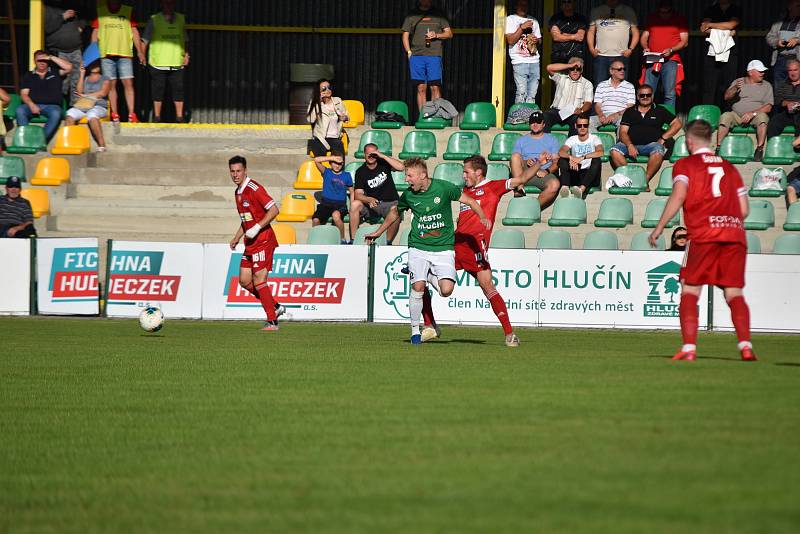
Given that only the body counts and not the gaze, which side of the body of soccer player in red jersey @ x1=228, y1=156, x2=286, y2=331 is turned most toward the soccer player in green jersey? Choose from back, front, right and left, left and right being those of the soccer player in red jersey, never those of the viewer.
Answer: left

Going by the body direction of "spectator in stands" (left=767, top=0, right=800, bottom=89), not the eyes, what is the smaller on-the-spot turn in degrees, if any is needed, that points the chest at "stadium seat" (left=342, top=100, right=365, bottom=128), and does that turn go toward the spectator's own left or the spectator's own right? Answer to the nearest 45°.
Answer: approximately 90° to the spectator's own right

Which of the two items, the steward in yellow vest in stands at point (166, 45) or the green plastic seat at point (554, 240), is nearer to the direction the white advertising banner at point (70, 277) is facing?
the green plastic seat

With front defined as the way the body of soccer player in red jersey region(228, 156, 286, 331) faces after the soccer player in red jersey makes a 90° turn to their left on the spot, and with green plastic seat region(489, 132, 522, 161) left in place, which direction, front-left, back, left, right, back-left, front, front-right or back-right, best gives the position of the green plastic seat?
left

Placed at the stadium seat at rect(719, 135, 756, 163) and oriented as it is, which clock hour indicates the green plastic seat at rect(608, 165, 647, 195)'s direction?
The green plastic seat is roughly at 2 o'clock from the stadium seat.

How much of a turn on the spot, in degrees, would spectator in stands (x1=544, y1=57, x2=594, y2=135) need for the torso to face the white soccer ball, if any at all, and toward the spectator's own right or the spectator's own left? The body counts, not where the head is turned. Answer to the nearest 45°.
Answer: approximately 45° to the spectator's own right

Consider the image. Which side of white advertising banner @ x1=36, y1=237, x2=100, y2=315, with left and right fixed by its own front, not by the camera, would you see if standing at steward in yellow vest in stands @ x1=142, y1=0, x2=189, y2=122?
back

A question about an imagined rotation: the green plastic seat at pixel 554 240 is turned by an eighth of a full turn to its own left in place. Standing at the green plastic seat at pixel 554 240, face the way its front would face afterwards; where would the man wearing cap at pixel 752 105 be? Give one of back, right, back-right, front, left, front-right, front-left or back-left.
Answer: left

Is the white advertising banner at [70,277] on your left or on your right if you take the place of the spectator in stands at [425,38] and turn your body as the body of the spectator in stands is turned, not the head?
on your right

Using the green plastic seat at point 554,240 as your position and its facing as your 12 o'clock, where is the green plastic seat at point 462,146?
the green plastic seat at point 462,146 is roughly at 5 o'clock from the green plastic seat at point 554,240.
